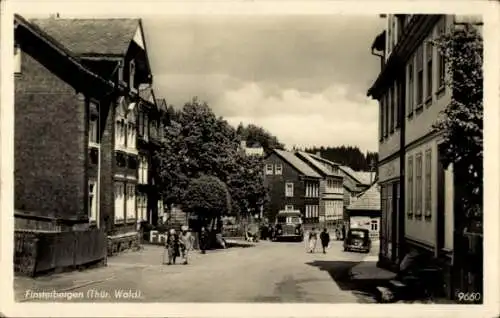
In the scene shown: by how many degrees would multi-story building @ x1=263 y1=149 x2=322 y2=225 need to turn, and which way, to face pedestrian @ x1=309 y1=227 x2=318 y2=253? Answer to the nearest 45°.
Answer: approximately 45° to its right

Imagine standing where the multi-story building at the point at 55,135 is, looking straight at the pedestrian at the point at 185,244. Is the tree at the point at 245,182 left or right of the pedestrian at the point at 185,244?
left

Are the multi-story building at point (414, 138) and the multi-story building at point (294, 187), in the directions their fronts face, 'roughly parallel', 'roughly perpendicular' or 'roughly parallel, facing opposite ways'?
roughly perpendicular

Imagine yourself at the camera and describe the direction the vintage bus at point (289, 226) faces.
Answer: facing the viewer

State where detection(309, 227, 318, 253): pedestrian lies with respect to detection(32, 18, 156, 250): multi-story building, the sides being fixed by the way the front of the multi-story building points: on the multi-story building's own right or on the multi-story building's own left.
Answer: on the multi-story building's own left
